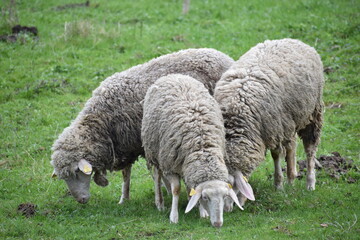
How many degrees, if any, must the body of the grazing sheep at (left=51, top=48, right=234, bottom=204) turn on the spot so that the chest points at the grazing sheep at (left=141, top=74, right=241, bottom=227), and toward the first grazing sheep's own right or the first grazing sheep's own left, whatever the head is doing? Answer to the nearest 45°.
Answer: approximately 90° to the first grazing sheep's own left

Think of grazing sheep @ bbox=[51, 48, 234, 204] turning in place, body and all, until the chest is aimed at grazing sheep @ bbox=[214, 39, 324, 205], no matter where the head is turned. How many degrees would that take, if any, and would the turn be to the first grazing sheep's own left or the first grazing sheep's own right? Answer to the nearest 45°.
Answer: approximately 135° to the first grazing sheep's own left

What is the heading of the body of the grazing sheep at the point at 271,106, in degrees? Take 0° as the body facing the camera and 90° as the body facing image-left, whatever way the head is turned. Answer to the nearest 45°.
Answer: approximately 45°

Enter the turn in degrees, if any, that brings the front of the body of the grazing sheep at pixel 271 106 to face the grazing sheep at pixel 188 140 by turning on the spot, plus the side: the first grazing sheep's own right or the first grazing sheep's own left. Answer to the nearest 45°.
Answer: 0° — it already faces it

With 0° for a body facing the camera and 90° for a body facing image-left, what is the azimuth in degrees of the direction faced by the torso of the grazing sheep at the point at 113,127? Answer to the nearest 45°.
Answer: approximately 45°
